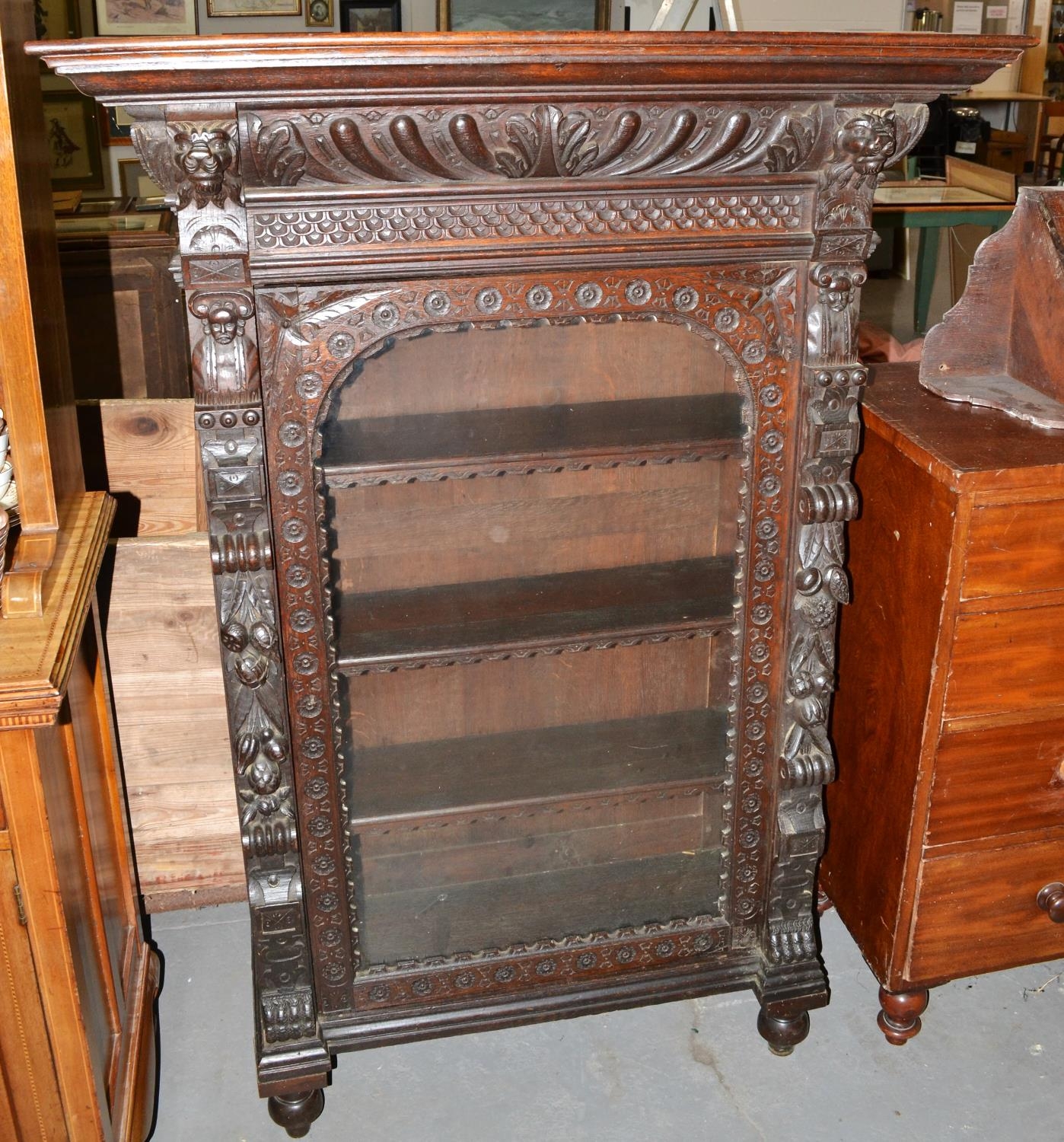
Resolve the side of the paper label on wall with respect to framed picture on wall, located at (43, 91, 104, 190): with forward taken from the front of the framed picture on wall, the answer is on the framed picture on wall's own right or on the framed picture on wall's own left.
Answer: on the framed picture on wall's own left

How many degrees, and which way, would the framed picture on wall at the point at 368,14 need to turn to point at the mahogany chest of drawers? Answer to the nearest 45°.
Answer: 0° — it already faces it

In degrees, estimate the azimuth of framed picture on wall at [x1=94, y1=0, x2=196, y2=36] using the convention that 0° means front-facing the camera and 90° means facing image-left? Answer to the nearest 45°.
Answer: approximately 0°
